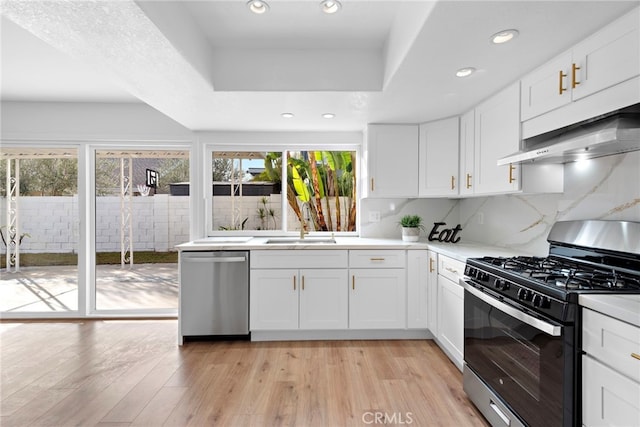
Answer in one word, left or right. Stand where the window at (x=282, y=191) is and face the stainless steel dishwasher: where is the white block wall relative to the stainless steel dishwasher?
right

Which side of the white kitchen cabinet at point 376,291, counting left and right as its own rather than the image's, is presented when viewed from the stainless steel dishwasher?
right

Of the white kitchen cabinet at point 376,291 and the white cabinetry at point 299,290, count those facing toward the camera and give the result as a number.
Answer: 2

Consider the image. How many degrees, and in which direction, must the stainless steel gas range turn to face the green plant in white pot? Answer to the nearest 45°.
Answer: approximately 90° to its right

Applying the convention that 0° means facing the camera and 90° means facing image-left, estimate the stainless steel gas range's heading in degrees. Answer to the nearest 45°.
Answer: approximately 45°

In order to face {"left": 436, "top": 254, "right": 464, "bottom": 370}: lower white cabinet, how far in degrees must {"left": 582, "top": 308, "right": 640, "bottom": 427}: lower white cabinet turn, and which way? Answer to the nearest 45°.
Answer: approximately 90° to its right

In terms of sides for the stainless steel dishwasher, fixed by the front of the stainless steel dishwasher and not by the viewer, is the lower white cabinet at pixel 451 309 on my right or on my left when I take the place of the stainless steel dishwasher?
on my left

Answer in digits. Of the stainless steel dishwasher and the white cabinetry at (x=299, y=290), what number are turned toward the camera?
2

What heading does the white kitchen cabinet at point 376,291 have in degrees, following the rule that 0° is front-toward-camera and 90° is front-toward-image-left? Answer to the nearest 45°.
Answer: approximately 0°

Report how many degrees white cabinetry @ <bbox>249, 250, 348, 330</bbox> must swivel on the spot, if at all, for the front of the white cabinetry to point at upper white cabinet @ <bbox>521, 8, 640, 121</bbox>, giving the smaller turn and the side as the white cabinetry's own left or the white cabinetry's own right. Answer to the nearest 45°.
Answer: approximately 45° to the white cabinetry's own left
